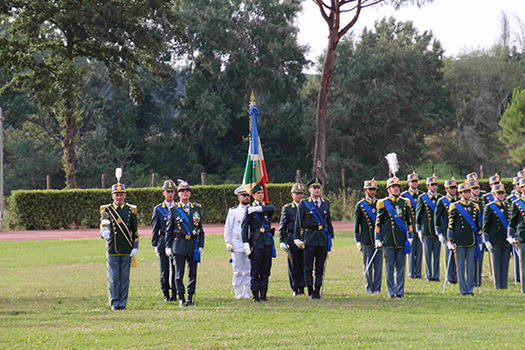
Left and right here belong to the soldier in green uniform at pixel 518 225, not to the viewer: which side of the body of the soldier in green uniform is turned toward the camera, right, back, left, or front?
front

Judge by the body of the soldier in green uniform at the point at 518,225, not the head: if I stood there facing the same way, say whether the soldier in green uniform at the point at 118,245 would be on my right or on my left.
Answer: on my right

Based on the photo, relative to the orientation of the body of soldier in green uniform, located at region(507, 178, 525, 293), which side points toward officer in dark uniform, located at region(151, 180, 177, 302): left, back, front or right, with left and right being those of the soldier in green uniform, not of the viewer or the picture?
right

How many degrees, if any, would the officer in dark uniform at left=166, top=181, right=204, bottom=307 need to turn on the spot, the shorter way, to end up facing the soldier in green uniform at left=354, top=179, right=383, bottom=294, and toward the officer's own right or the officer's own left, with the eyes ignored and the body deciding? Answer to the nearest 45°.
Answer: approximately 90° to the officer's own left

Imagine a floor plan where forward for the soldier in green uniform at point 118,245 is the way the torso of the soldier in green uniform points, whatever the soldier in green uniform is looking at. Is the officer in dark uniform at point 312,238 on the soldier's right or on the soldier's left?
on the soldier's left

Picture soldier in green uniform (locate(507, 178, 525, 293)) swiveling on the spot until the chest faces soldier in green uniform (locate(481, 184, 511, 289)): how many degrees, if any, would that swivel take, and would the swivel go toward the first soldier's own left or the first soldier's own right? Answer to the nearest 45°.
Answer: approximately 135° to the first soldier's own right

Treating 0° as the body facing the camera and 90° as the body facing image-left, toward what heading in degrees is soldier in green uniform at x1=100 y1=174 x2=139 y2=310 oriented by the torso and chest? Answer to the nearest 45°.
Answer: approximately 0°

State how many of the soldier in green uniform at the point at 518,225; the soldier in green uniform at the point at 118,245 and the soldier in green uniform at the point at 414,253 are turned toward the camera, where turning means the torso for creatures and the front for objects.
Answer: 3
